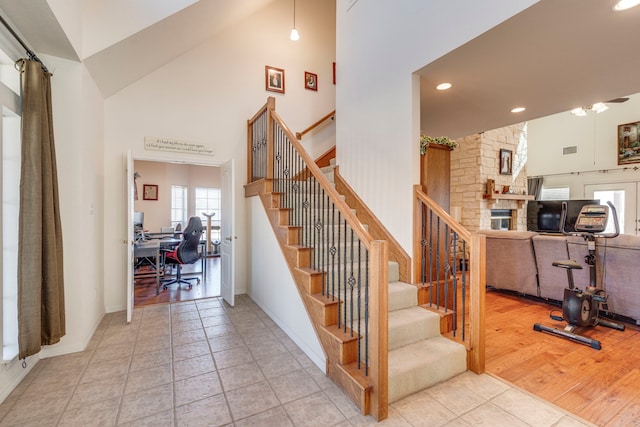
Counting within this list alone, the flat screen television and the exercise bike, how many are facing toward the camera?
1

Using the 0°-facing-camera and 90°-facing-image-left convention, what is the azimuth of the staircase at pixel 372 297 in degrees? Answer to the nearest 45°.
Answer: approximately 315°

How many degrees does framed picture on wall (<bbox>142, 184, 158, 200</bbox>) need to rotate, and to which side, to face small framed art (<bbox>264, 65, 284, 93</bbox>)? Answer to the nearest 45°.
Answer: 0° — it already faces it

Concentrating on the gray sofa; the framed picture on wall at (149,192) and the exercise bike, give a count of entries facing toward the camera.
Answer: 1

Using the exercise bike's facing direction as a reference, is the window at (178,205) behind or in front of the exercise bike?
behind

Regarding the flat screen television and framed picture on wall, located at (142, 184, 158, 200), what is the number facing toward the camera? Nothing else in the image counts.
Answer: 2

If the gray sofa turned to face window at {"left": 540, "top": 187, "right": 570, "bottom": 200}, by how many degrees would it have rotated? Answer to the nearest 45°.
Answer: approximately 45° to its left

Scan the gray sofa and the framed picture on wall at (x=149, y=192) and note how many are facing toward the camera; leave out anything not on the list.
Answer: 1

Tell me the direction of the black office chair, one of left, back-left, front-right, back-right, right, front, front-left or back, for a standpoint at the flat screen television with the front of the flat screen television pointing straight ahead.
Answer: front-right

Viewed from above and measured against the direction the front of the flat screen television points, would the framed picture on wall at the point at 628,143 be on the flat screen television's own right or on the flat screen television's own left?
on the flat screen television's own left

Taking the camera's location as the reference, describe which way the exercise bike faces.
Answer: facing away from the viewer and to the right of the viewer

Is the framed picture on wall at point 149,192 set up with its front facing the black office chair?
yes

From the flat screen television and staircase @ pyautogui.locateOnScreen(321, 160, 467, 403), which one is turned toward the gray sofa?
the flat screen television

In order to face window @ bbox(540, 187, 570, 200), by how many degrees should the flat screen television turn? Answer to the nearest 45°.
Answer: approximately 180°
